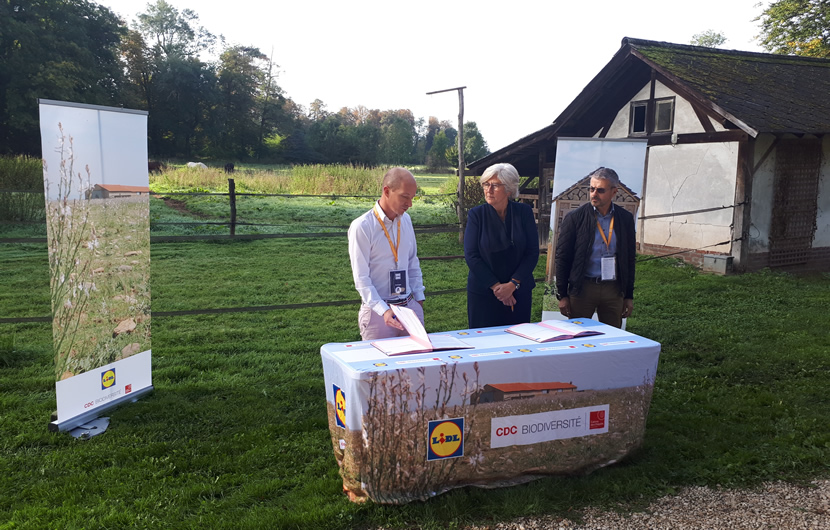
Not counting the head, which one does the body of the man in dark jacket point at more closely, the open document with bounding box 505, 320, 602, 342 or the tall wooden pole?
the open document

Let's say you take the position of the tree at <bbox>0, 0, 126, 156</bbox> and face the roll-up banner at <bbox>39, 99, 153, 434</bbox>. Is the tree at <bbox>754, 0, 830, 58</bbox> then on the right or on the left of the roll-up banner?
left

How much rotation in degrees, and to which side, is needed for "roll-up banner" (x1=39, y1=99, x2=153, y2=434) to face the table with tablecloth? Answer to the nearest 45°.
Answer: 0° — it already faces it

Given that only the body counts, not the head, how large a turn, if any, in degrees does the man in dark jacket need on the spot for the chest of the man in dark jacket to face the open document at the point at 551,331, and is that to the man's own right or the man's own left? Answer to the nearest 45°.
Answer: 0° — they already face it

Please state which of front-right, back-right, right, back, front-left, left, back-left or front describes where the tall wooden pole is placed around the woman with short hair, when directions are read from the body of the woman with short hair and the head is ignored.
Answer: back

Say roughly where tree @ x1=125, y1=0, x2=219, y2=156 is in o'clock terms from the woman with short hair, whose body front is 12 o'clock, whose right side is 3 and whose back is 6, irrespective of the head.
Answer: The tree is roughly at 5 o'clock from the woman with short hair.

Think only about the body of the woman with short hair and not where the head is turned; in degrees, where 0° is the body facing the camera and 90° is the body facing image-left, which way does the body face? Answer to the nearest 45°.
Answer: approximately 0°

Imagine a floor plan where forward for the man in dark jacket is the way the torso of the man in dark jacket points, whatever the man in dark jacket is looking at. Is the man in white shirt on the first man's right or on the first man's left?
on the first man's right

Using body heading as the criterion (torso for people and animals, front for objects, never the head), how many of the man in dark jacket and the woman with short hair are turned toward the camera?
2

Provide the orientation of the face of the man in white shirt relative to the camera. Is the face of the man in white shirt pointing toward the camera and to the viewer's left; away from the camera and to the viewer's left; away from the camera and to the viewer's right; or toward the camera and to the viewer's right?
toward the camera and to the viewer's right

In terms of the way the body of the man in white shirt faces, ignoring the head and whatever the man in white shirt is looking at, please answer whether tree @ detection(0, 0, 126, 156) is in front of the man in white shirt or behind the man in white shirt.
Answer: behind

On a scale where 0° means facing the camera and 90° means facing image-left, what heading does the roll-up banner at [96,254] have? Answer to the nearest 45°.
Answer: approximately 315°
